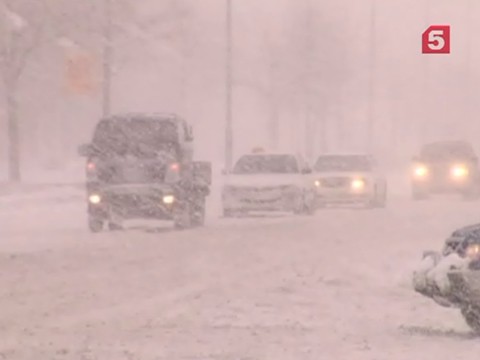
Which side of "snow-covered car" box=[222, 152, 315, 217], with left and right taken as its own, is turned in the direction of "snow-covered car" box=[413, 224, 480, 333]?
front

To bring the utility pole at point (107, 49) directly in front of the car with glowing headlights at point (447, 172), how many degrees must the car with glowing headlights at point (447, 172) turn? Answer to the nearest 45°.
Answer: approximately 90° to its right

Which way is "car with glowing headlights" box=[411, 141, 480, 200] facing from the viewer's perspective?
toward the camera

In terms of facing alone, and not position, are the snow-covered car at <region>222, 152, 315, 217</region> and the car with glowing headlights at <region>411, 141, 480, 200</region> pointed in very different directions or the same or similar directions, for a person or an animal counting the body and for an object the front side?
same or similar directions

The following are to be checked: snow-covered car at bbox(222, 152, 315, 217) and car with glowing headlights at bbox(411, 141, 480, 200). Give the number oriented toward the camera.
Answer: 2

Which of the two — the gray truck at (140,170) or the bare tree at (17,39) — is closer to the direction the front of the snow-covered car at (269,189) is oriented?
the gray truck

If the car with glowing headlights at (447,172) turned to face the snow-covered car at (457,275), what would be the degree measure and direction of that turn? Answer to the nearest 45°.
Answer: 0° — it already faces it

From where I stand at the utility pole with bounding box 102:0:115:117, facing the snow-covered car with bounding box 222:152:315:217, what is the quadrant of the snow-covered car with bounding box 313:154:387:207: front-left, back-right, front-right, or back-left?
front-left

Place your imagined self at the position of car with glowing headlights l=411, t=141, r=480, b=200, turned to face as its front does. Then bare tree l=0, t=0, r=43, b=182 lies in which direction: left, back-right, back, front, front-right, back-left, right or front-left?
right
